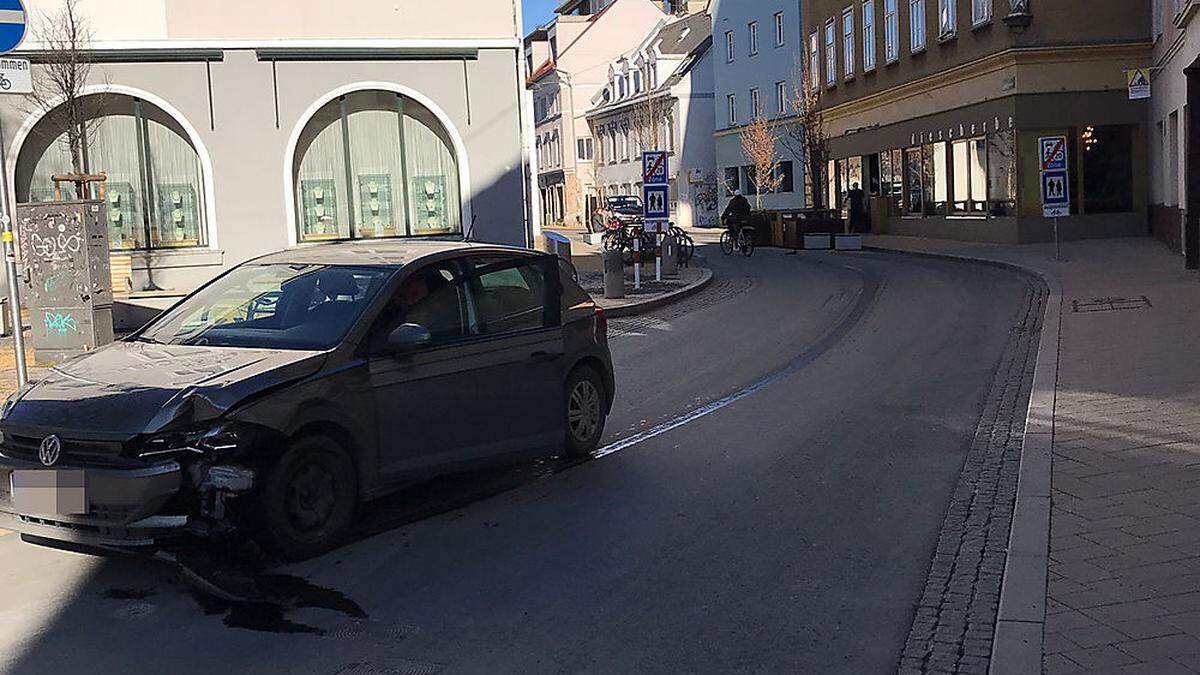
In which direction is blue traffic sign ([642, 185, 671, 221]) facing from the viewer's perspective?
toward the camera

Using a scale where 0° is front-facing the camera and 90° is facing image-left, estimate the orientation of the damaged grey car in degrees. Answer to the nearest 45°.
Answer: approximately 45°

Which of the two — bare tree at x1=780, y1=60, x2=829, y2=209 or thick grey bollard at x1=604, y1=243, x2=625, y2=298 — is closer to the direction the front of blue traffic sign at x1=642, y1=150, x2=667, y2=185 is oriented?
the thick grey bollard

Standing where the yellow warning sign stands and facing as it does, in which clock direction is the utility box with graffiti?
The utility box with graffiti is roughly at 1 o'clock from the yellow warning sign.

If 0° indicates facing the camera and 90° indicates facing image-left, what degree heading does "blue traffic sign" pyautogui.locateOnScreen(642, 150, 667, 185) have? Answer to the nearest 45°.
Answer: approximately 0°

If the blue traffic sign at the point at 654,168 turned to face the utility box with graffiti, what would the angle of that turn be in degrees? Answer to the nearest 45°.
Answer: approximately 45° to its right

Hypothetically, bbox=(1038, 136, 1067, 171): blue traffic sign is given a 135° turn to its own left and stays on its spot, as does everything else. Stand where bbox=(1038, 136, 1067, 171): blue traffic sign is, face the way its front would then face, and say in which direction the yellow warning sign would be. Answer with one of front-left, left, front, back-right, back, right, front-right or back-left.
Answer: front

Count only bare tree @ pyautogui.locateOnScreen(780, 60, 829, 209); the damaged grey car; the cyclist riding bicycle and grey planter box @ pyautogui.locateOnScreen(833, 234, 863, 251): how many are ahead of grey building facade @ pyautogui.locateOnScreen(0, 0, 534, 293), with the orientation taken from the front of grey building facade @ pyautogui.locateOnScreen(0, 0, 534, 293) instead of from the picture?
1

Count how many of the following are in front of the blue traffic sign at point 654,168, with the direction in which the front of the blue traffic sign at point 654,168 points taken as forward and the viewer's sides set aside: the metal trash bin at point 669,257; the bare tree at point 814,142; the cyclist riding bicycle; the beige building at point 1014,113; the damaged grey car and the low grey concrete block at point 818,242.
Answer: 1

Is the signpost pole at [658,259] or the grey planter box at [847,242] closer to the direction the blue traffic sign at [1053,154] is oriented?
the signpost pole

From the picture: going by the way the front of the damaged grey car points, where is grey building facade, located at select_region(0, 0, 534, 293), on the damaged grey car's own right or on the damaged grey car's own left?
on the damaged grey car's own right

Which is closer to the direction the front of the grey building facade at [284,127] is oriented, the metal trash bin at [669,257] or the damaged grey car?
the damaged grey car

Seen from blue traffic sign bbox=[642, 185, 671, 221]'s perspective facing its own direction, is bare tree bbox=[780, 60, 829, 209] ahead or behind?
behind

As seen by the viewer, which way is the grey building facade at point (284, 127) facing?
toward the camera
